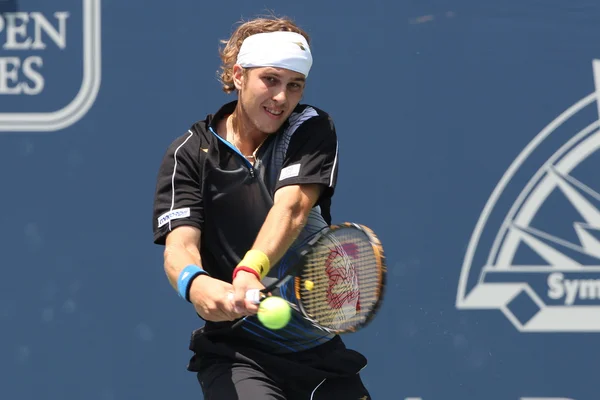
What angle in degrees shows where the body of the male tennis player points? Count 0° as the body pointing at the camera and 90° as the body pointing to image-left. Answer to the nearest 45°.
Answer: approximately 0°
